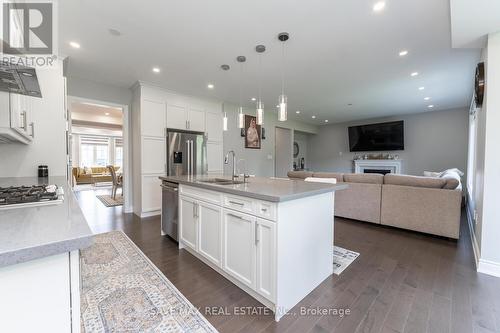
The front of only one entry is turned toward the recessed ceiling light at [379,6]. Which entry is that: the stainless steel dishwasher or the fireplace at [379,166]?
the fireplace

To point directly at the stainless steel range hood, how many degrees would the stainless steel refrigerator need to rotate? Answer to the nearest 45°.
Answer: approximately 45° to its right

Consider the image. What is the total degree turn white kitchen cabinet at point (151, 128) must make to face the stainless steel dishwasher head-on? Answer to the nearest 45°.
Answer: approximately 45° to its right

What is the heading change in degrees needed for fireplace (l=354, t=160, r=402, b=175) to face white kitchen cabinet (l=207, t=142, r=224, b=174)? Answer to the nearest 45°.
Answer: approximately 45° to its right

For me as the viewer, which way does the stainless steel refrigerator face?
facing the viewer and to the right of the viewer

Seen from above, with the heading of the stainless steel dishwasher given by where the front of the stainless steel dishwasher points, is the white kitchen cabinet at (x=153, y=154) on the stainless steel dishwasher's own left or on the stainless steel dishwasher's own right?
on the stainless steel dishwasher's own right

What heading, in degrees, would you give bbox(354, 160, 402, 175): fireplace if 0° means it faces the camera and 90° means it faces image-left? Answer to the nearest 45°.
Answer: approximately 0°

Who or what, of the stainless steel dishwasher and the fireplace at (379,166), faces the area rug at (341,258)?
the fireplace

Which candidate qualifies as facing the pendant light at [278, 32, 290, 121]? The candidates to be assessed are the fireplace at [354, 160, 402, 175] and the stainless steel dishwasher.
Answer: the fireplace

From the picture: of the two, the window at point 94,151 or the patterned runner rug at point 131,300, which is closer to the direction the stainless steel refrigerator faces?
the patterned runner rug

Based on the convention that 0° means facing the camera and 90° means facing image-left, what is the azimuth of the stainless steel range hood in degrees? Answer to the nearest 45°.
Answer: approximately 270°
